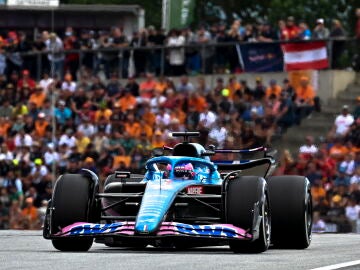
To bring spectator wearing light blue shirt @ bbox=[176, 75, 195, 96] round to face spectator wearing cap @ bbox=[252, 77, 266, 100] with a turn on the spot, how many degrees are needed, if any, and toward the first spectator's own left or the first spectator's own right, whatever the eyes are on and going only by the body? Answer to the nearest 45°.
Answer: approximately 45° to the first spectator's own left

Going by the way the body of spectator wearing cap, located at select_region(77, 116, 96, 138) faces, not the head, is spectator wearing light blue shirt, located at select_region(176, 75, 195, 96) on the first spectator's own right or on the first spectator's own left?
on the first spectator's own left

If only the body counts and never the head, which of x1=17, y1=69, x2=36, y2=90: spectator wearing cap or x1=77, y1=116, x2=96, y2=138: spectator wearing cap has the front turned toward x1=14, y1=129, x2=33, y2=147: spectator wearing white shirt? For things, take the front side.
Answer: x1=17, y1=69, x2=36, y2=90: spectator wearing cap

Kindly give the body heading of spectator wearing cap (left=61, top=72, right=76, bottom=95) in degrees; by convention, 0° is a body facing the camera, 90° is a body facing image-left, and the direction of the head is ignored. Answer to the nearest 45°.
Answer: approximately 0°

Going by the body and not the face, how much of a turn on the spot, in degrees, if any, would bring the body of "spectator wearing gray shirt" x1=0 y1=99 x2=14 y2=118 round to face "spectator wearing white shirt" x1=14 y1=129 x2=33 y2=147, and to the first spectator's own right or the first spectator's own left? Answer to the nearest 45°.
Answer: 0° — they already face them

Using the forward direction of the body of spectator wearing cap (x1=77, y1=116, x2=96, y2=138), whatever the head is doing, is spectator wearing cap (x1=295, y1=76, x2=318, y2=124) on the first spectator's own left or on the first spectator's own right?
on the first spectator's own left

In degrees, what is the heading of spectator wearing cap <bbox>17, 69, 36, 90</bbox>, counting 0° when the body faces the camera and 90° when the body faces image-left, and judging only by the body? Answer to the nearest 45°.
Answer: approximately 0°

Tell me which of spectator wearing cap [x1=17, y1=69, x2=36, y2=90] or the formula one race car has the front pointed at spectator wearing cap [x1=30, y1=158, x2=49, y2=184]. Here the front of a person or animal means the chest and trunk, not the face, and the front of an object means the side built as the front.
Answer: spectator wearing cap [x1=17, y1=69, x2=36, y2=90]

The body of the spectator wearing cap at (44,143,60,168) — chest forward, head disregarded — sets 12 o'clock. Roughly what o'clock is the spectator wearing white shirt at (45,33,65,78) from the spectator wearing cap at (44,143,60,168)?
the spectator wearing white shirt at (45,33,65,78) is roughly at 6 o'clock from the spectator wearing cap at (44,143,60,168).

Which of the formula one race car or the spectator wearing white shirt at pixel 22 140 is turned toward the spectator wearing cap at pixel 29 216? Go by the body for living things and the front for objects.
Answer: the spectator wearing white shirt at pixel 22 140

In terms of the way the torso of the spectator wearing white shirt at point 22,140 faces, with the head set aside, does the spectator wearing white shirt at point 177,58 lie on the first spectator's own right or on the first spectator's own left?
on the first spectator's own left
